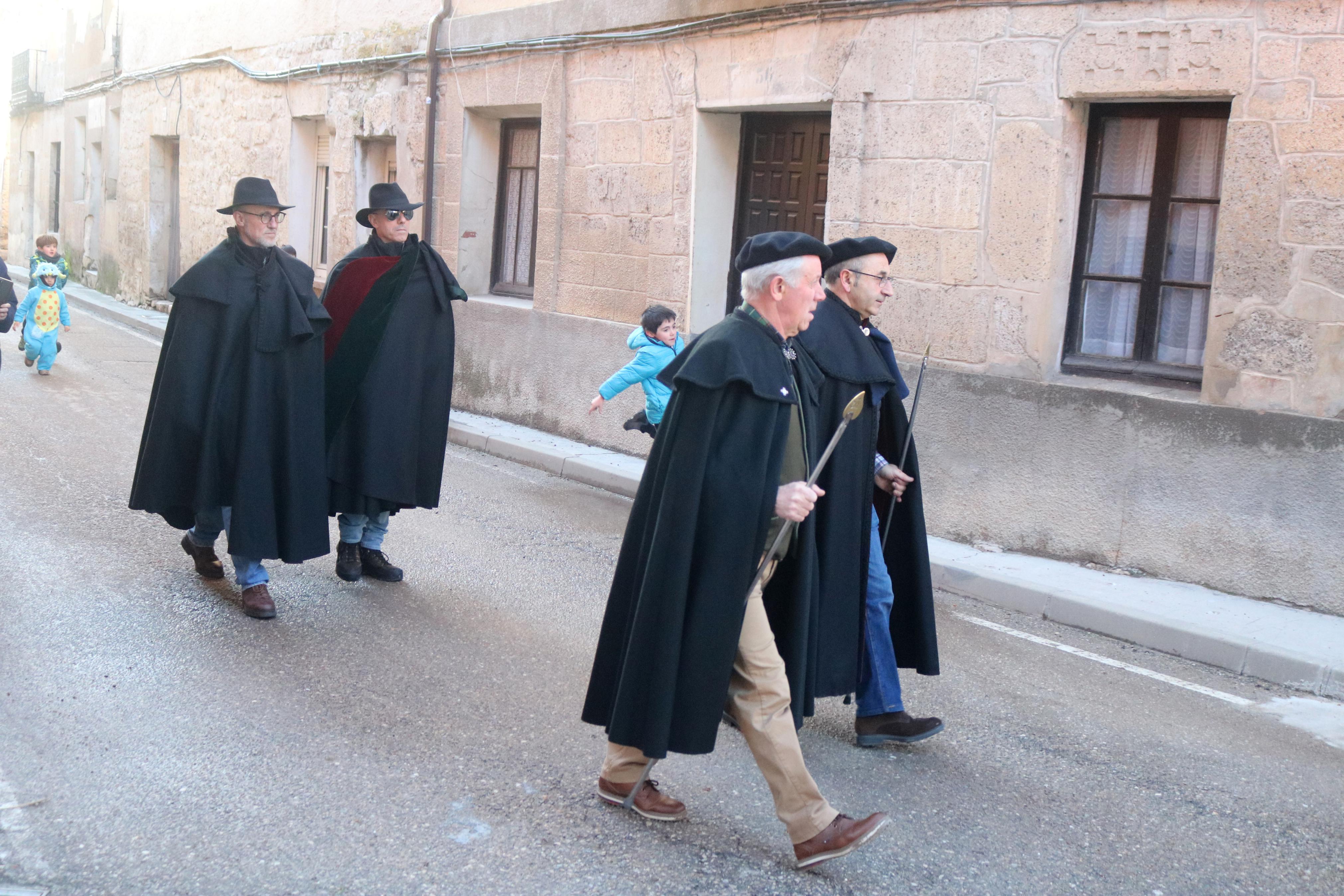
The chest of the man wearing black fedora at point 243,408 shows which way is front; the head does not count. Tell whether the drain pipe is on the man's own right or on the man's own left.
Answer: on the man's own left

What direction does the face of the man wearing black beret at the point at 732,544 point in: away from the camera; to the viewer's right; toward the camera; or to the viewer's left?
to the viewer's right

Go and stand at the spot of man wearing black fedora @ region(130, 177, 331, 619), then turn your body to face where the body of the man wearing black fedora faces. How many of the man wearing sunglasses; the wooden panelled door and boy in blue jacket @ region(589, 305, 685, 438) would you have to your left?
3

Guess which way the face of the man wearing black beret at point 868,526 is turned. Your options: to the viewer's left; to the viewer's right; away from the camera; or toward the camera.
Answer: to the viewer's right

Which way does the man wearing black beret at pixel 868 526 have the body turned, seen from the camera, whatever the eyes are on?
to the viewer's right

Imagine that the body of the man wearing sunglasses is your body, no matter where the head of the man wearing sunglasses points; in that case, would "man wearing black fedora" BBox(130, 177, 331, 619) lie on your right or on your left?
on your right

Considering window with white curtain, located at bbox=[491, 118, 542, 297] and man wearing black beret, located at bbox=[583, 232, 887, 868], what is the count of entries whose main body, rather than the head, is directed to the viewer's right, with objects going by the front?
1

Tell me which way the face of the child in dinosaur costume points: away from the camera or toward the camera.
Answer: toward the camera

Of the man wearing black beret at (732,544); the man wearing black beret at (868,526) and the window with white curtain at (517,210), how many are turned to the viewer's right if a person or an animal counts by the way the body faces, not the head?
2

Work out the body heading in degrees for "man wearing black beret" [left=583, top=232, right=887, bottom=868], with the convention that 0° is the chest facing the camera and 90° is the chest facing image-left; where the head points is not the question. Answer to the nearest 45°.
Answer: approximately 270°

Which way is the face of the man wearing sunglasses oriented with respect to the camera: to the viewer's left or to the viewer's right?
to the viewer's right

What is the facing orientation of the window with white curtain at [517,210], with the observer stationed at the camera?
facing the viewer and to the left of the viewer

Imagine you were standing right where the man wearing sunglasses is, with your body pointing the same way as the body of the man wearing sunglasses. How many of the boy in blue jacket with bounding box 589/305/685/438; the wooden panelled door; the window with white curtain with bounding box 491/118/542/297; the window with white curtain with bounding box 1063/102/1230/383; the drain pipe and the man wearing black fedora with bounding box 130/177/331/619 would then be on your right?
1

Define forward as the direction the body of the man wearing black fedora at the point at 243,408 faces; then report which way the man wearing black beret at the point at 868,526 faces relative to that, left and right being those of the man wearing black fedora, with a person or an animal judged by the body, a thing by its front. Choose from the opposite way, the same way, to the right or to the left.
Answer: the same way

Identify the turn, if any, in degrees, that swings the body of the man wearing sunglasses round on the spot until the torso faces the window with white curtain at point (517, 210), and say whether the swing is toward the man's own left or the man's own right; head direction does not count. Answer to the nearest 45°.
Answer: approximately 135° to the man's own left

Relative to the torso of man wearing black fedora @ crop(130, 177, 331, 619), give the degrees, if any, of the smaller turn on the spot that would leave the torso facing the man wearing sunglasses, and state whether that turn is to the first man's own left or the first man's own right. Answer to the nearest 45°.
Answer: approximately 90° to the first man's own left
